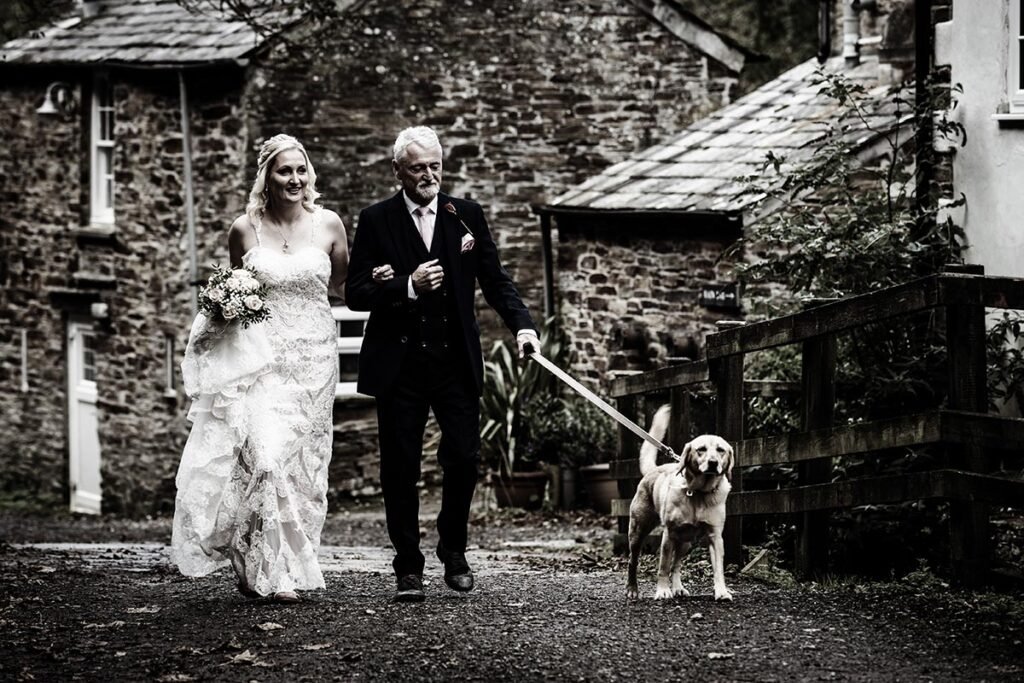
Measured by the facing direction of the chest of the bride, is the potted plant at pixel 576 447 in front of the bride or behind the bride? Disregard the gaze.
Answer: behind

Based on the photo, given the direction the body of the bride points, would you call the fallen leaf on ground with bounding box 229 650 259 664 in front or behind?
in front

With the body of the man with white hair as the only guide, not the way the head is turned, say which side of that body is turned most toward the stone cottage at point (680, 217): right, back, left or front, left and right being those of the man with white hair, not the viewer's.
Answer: back

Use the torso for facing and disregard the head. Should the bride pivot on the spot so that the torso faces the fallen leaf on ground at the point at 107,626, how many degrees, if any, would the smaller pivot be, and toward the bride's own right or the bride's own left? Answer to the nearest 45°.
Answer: approximately 45° to the bride's own right

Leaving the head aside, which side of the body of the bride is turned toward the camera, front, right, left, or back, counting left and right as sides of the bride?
front

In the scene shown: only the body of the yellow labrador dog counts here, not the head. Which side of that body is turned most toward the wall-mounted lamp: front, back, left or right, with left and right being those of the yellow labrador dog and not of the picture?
back

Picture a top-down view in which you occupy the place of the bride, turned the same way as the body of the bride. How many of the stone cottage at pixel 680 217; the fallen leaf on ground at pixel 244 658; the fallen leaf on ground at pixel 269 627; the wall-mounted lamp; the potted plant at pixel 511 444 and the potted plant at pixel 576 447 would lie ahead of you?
2

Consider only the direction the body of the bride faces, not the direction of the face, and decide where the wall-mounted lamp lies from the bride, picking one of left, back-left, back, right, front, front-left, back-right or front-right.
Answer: back

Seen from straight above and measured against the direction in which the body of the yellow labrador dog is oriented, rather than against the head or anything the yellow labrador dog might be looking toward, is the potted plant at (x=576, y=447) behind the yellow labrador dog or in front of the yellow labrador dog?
behind

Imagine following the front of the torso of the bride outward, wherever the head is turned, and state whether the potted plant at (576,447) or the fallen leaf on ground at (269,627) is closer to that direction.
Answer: the fallen leaf on ground

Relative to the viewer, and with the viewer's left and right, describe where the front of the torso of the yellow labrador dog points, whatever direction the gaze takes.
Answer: facing the viewer and to the right of the viewer

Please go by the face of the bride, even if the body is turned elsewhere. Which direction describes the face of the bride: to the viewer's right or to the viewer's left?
to the viewer's right

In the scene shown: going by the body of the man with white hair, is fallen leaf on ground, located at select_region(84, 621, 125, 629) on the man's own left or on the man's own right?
on the man's own right

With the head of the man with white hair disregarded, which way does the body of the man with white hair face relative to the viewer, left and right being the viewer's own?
facing the viewer
